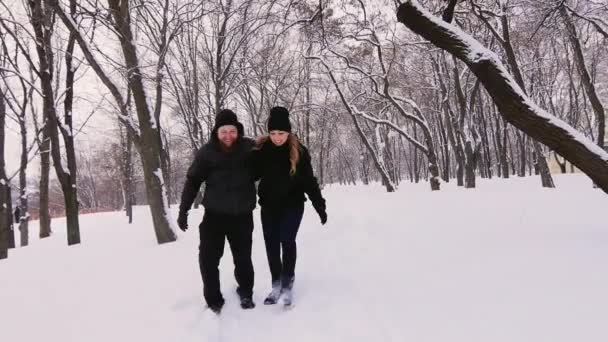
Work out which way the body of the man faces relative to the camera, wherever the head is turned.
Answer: toward the camera

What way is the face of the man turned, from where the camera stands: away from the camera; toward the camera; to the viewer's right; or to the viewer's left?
toward the camera

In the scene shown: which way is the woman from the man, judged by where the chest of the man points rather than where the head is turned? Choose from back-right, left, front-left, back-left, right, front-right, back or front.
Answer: left
